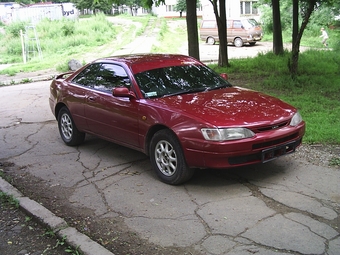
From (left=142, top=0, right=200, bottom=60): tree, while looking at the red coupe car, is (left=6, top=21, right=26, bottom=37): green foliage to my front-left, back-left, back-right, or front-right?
back-right

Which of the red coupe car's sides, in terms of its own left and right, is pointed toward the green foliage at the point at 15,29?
back

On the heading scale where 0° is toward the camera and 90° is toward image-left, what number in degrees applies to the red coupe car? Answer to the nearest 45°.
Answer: approximately 315°

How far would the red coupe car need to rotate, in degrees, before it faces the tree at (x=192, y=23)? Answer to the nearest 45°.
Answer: approximately 135° to its left
